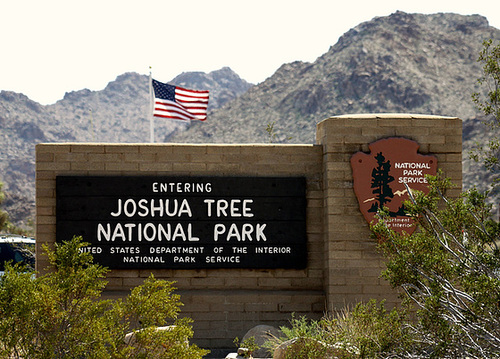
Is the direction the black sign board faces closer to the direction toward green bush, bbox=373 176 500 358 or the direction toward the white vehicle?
the green bush

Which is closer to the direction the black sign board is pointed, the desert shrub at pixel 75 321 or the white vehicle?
the desert shrub

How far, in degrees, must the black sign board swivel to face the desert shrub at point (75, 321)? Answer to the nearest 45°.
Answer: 0° — it already faces it

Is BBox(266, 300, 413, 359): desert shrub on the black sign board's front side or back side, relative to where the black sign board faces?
on the front side

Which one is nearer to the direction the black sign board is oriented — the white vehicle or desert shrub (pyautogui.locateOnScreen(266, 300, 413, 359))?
the desert shrub

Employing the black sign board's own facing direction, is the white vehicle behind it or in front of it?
behind

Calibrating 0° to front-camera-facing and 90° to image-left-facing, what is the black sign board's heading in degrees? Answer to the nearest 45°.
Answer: approximately 0°

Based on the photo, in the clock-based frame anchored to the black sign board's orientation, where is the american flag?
The american flag is roughly at 6 o'clock from the black sign board.

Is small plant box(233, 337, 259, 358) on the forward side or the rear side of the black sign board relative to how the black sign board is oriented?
on the forward side

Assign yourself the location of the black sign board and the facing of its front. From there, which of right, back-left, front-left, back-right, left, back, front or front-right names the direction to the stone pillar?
left
